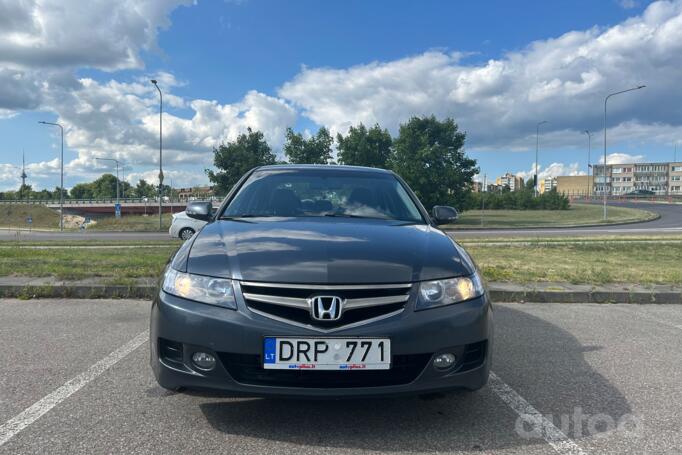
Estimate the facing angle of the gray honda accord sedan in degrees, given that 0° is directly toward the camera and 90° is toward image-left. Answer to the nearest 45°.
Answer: approximately 0°

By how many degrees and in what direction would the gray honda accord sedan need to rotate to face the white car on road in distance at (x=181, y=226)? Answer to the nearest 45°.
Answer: approximately 180°

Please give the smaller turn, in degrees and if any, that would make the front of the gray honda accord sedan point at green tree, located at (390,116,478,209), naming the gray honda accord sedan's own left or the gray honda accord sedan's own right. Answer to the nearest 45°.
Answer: approximately 180°

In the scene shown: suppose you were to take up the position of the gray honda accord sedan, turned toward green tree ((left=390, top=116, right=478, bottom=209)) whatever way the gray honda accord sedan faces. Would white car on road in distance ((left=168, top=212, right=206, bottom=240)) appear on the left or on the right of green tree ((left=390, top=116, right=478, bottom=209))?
left
